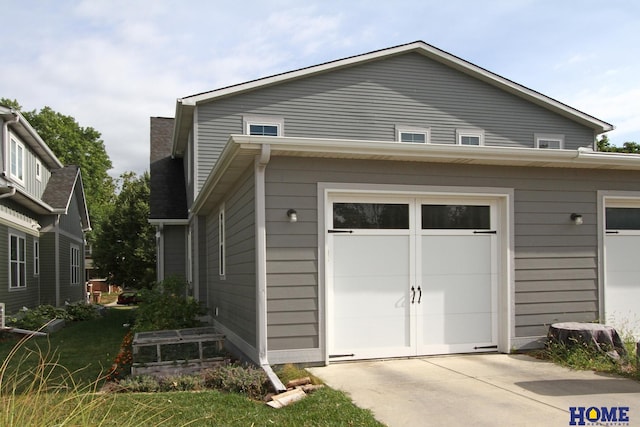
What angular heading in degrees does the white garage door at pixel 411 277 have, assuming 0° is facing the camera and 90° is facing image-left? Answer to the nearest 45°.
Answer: approximately 0°

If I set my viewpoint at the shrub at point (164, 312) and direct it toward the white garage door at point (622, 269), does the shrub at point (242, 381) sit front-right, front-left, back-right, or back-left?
front-right

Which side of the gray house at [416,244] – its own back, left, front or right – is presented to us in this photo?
front

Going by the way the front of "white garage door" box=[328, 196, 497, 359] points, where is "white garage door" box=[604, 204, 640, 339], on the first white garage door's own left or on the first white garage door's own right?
on the first white garage door's own left

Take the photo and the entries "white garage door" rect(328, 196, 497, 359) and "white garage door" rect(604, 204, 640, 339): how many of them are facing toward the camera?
2

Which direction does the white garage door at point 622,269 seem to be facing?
toward the camera

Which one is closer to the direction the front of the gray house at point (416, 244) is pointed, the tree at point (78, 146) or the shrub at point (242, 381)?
the shrub

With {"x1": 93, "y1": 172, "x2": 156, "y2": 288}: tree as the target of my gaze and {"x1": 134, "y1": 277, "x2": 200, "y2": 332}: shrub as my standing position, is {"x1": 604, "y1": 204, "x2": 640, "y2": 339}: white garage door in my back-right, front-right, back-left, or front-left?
back-right

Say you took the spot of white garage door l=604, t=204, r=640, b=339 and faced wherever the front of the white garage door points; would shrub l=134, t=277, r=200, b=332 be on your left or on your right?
on your right
